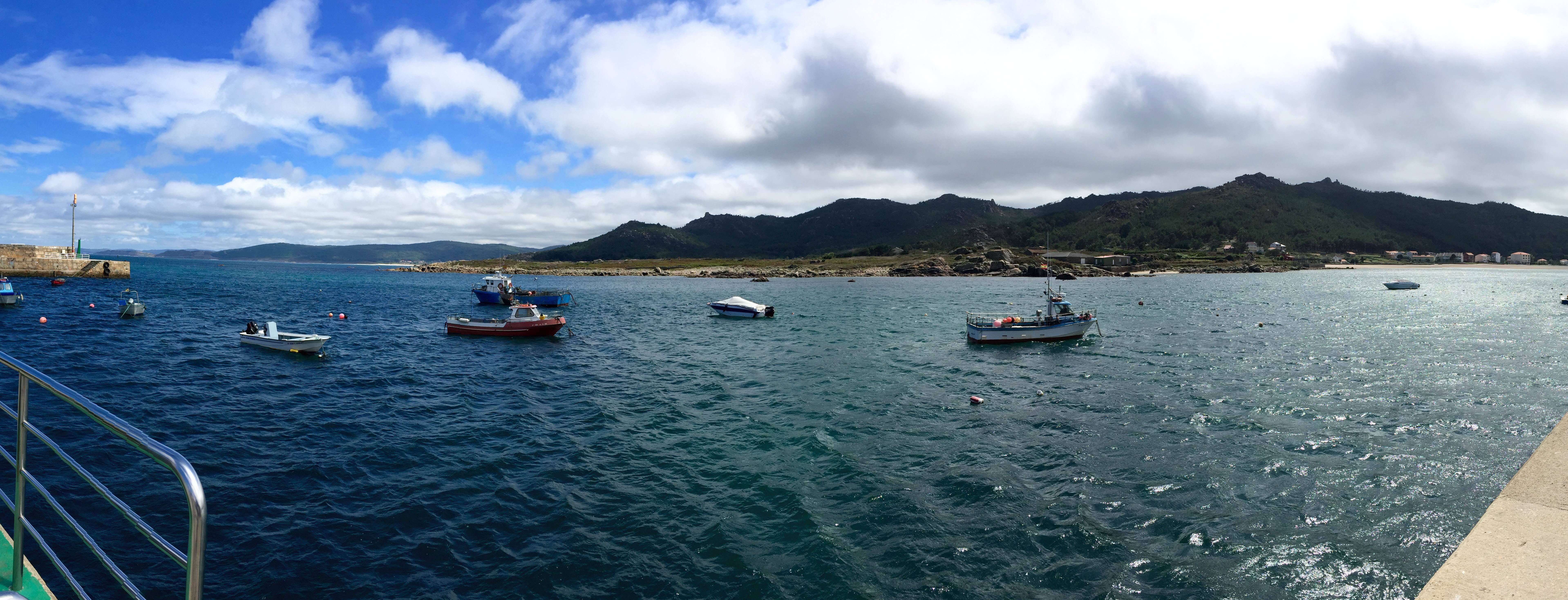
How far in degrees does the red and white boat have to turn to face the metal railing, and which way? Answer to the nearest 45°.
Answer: approximately 90° to its right

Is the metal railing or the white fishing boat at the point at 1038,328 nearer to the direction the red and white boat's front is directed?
the white fishing boat

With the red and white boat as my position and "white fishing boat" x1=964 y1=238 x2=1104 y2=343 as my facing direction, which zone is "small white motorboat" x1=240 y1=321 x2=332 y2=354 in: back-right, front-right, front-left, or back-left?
back-right

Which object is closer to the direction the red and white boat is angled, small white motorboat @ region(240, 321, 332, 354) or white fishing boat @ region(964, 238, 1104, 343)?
the white fishing boat

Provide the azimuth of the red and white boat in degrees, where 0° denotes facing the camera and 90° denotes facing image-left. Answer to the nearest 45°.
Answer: approximately 270°
